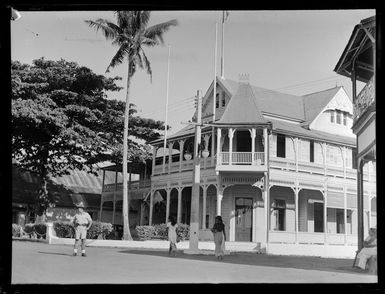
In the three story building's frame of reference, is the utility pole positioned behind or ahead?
ahead

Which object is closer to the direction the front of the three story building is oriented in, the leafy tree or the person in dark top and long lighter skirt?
the person in dark top and long lighter skirt

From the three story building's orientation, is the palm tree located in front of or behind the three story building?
in front

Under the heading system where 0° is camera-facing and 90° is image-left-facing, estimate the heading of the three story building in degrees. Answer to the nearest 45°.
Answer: approximately 0°

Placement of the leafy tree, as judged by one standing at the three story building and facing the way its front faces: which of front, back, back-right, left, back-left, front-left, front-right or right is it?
front-right
